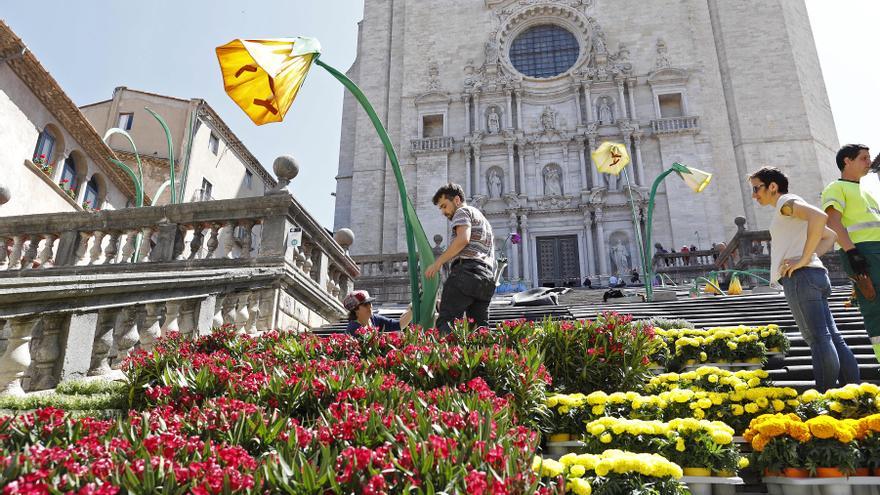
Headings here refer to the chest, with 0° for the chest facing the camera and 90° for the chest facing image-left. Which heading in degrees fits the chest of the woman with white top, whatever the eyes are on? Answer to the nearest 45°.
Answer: approximately 90°

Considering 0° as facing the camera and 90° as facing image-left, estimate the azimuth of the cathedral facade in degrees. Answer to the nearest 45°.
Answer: approximately 0°

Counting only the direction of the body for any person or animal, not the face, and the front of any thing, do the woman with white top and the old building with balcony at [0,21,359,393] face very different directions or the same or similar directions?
very different directions

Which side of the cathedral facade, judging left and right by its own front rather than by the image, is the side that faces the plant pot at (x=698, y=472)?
front

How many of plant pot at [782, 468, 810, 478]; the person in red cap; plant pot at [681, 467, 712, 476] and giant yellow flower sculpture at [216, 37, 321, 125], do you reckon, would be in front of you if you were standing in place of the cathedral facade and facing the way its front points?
4

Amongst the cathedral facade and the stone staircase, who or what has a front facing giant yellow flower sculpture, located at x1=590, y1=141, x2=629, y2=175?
the cathedral facade

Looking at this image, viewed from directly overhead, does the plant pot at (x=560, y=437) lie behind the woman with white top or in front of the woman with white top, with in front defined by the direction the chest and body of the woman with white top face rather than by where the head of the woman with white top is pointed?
in front

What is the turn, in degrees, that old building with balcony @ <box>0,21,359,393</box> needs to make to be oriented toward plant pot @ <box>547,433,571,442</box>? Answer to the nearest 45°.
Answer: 0° — it already faces it

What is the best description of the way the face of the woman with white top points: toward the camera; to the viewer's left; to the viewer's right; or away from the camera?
to the viewer's left

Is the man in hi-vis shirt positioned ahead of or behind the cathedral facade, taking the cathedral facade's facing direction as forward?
ahead

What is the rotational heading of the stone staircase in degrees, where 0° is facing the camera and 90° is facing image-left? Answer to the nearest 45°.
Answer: approximately 0°

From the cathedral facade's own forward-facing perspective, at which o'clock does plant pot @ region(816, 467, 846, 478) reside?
The plant pot is roughly at 12 o'clock from the cathedral facade.

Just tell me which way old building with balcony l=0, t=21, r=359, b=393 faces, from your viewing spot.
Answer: facing the viewer and to the right of the viewer

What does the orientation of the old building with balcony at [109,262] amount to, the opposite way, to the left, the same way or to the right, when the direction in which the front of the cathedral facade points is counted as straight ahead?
to the left
